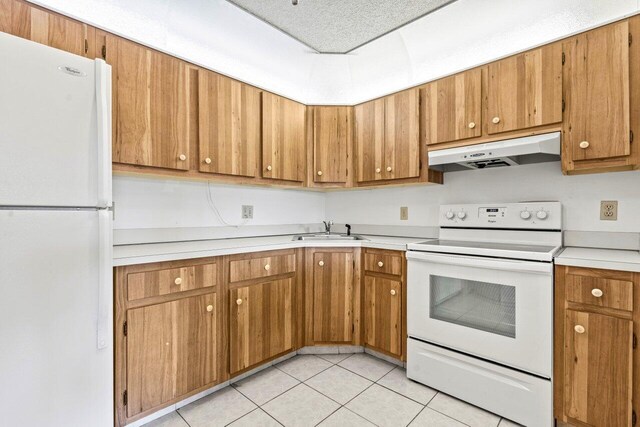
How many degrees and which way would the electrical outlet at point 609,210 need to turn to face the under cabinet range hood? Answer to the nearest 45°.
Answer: approximately 45° to its right

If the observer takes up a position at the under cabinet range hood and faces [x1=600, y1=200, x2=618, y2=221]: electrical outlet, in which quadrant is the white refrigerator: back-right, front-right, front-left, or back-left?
back-right

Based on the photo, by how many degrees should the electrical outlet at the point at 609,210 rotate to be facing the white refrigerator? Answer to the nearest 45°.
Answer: approximately 45° to its right

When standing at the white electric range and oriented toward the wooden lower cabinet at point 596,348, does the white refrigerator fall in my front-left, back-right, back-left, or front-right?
back-right

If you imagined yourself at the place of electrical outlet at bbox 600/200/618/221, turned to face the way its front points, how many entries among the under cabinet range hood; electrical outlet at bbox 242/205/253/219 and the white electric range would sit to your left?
0

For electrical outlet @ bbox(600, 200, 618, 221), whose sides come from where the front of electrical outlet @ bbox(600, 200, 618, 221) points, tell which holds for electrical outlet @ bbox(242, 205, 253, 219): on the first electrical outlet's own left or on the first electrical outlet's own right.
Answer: on the first electrical outlet's own right

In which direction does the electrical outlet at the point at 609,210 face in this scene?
toward the camera

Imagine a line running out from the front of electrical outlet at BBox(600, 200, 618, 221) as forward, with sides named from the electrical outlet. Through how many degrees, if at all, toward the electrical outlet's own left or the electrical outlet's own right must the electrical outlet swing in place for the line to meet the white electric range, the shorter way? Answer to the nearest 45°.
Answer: approximately 45° to the electrical outlet's own right
